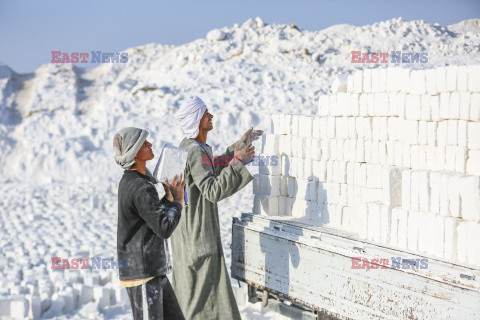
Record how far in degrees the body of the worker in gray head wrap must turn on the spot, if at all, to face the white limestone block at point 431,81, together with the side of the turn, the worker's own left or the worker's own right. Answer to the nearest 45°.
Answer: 0° — they already face it

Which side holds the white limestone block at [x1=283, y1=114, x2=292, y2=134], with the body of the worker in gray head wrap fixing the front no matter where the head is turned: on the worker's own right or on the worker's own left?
on the worker's own left

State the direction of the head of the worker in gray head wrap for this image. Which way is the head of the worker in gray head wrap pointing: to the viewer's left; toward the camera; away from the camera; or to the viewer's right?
to the viewer's right

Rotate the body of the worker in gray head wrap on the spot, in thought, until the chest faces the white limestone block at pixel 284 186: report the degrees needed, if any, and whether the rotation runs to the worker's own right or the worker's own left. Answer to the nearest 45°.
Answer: approximately 45° to the worker's own left

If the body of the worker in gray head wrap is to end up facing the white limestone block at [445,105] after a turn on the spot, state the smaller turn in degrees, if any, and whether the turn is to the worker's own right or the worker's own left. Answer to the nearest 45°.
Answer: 0° — they already face it

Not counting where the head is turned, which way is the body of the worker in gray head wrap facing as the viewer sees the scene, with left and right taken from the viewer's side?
facing to the right of the viewer

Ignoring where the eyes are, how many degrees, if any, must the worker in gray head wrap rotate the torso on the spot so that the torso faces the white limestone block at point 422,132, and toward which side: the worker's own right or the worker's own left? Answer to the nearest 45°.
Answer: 0° — they already face it
